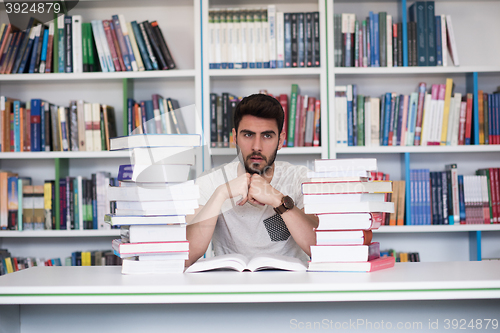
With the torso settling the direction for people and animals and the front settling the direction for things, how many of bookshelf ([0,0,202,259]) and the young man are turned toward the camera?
2

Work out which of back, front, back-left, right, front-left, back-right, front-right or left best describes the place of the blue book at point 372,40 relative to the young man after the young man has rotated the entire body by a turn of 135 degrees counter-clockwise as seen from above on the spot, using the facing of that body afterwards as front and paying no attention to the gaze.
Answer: front

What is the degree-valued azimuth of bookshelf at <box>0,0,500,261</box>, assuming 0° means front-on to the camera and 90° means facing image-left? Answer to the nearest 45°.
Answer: approximately 0°

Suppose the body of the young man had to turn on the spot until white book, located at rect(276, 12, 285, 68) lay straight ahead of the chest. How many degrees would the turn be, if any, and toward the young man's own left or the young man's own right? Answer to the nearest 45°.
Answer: approximately 180°

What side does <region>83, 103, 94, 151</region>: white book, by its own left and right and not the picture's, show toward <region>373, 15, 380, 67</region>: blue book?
left

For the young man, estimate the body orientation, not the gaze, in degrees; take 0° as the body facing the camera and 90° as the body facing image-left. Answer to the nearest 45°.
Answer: approximately 0°
